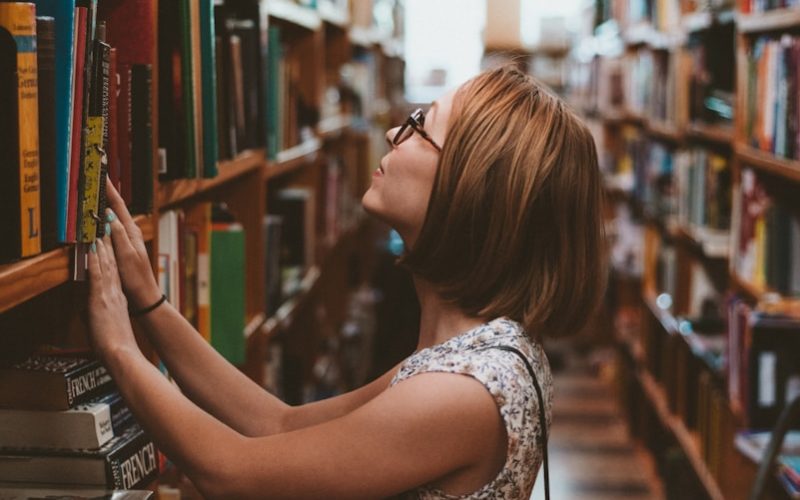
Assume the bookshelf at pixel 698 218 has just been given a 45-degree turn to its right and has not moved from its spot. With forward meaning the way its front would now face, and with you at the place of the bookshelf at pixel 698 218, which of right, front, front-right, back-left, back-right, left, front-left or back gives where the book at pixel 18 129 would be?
left

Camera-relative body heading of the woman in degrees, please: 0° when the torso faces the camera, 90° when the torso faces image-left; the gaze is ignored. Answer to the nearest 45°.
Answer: approximately 90°

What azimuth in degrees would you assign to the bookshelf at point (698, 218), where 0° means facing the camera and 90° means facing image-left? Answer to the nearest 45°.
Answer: approximately 45°

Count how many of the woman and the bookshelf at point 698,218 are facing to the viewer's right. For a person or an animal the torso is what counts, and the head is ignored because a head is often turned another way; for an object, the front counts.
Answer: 0

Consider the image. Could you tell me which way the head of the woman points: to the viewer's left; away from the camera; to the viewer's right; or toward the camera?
to the viewer's left

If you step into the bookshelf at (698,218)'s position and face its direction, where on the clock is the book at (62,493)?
The book is roughly at 11 o'clock from the bookshelf.

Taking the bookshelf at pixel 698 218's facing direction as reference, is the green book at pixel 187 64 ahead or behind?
ahead

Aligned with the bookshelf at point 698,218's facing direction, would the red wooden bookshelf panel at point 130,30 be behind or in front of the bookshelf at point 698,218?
in front

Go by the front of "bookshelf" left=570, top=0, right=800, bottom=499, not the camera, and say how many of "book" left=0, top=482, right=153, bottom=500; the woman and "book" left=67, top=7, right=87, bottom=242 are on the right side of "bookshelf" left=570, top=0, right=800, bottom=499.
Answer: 0
